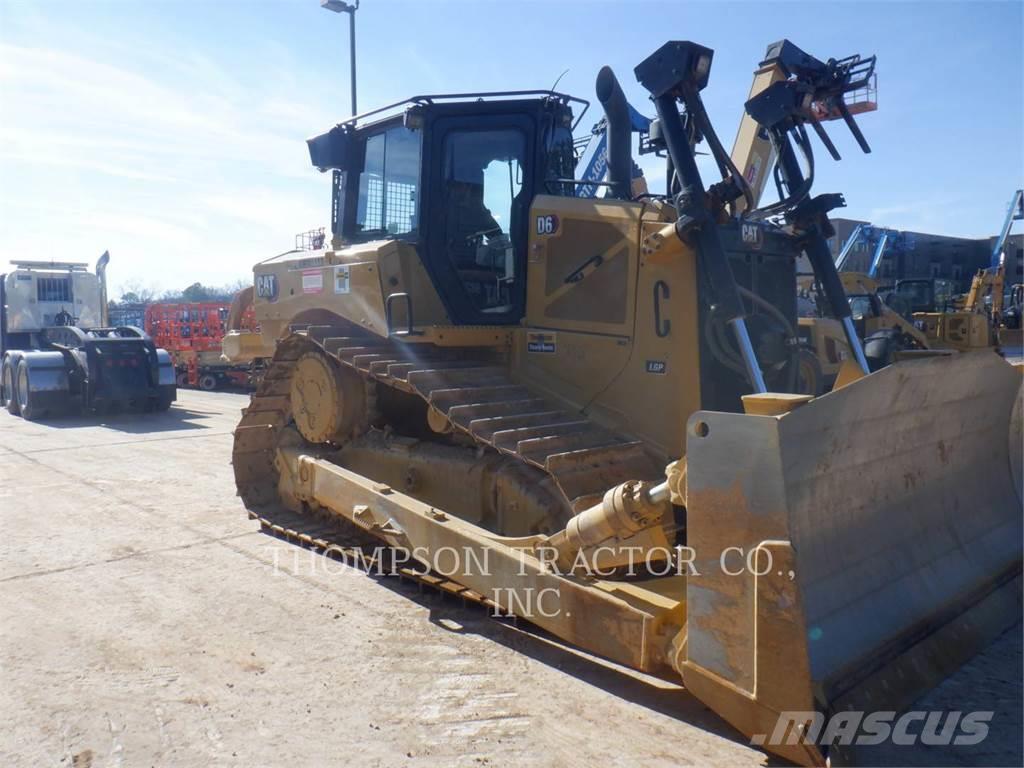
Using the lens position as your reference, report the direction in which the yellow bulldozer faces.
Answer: facing the viewer and to the right of the viewer

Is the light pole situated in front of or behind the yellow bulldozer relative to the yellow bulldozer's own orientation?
behind

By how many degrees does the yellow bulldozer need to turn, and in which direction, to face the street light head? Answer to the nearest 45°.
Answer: approximately 180°

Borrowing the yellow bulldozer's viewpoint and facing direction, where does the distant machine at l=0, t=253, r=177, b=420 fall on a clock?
The distant machine is roughly at 6 o'clock from the yellow bulldozer.
